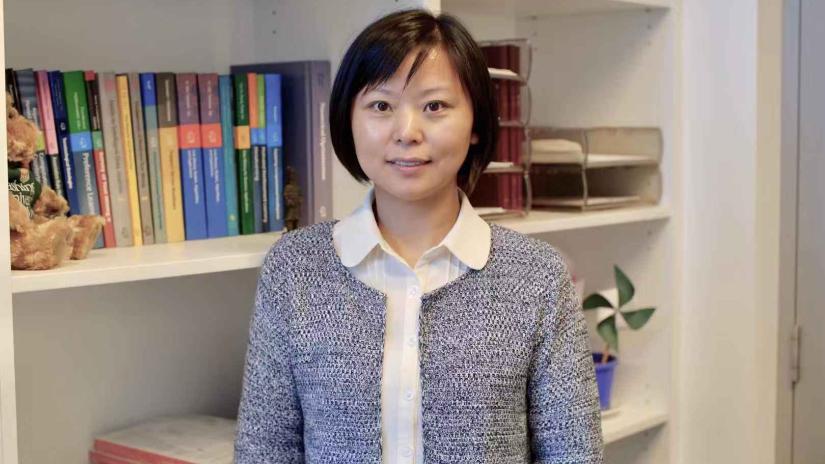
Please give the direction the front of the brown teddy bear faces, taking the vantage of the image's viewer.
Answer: facing the viewer and to the right of the viewer

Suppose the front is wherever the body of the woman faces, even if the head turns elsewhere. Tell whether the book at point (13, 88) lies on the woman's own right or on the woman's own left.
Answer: on the woman's own right

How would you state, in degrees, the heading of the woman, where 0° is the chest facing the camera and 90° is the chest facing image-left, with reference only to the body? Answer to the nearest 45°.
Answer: approximately 0°

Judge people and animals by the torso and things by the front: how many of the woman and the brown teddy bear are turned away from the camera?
0
